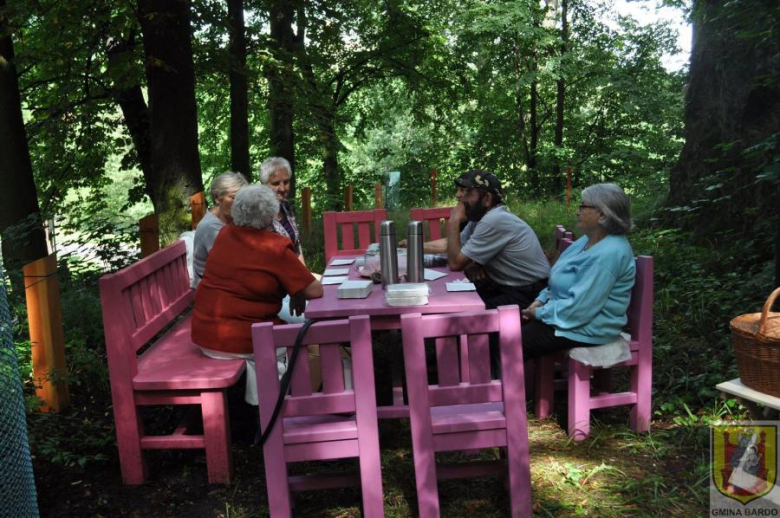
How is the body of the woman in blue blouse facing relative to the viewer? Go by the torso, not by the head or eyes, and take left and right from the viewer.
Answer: facing to the left of the viewer

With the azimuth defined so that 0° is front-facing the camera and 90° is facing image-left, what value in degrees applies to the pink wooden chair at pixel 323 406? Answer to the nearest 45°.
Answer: approximately 180°

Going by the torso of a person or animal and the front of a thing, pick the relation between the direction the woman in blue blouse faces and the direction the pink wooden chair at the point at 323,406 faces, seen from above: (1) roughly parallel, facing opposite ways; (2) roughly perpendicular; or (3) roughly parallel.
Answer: roughly perpendicular

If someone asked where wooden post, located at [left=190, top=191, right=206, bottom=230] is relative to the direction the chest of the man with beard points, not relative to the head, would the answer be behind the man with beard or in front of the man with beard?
in front

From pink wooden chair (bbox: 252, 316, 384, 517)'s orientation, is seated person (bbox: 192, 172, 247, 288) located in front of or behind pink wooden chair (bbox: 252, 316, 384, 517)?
in front

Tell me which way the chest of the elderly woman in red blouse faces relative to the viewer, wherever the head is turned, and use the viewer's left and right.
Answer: facing away from the viewer and to the right of the viewer

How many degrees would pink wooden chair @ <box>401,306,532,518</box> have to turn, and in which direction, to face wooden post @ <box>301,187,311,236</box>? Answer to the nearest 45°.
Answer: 0° — it already faces it

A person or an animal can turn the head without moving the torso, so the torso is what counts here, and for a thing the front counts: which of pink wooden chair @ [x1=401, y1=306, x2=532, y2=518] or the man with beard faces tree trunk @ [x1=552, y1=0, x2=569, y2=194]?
the pink wooden chair

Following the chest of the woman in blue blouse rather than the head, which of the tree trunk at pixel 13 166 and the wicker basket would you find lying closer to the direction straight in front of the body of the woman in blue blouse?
the tree trunk

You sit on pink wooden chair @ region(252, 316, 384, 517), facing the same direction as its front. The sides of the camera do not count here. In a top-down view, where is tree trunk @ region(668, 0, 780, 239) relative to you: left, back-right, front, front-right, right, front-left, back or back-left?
front-right

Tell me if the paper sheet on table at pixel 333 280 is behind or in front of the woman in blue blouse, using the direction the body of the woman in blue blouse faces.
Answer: in front

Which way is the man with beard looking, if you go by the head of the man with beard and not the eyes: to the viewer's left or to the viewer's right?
to the viewer's left

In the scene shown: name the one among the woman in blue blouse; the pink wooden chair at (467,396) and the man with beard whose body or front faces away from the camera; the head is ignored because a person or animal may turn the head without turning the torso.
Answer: the pink wooden chair

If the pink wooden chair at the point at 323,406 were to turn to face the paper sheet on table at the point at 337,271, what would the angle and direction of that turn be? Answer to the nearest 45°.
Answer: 0° — it already faces it

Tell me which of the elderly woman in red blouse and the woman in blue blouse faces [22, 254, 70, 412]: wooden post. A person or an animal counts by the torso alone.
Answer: the woman in blue blouse

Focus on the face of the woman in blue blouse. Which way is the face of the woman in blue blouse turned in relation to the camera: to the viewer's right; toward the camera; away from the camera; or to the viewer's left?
to the viewer's left

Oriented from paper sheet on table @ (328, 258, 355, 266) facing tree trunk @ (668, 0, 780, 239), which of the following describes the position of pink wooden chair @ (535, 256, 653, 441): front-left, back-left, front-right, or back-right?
front-right

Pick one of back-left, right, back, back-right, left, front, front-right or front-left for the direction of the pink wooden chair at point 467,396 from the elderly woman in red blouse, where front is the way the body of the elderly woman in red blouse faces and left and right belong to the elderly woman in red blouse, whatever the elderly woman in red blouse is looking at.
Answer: right
